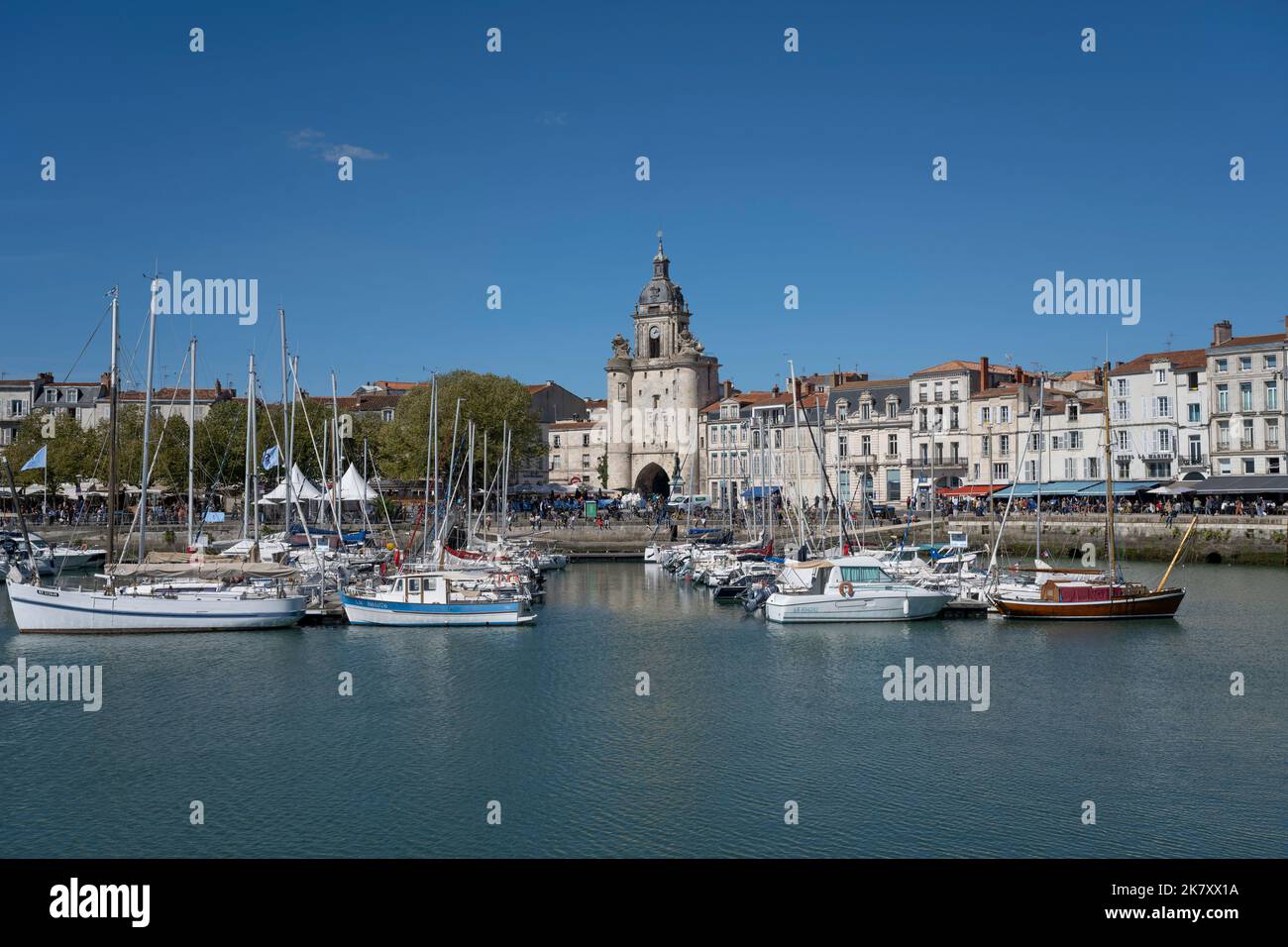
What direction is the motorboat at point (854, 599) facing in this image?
to the viewer's right

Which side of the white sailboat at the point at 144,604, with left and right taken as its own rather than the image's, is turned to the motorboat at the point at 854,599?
back

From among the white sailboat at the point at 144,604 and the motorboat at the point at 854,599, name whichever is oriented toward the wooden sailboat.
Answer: the motorboat

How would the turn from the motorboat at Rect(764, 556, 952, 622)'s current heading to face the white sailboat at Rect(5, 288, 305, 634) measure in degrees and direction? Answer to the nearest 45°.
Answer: approximately 180°

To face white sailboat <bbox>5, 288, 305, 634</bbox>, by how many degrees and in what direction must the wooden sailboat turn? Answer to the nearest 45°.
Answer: approximately 135° to its right

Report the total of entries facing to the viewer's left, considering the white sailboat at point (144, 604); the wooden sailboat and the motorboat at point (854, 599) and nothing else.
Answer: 1

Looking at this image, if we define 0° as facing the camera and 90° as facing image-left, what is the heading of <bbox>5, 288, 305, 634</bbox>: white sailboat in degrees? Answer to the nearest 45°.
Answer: approximately 90°

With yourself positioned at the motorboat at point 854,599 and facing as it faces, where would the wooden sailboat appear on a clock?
The wooden sailboat is roughly at 12 o'clock from the motorboat.

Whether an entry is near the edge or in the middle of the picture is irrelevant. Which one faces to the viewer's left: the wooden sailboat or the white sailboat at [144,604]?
the white sailboat

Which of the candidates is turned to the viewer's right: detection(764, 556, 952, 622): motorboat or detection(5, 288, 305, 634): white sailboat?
the motorboat

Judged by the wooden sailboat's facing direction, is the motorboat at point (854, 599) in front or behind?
behind

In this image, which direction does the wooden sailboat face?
to the viewer's right

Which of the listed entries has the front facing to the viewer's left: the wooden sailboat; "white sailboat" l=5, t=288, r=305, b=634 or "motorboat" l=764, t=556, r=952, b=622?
the white sailboat
